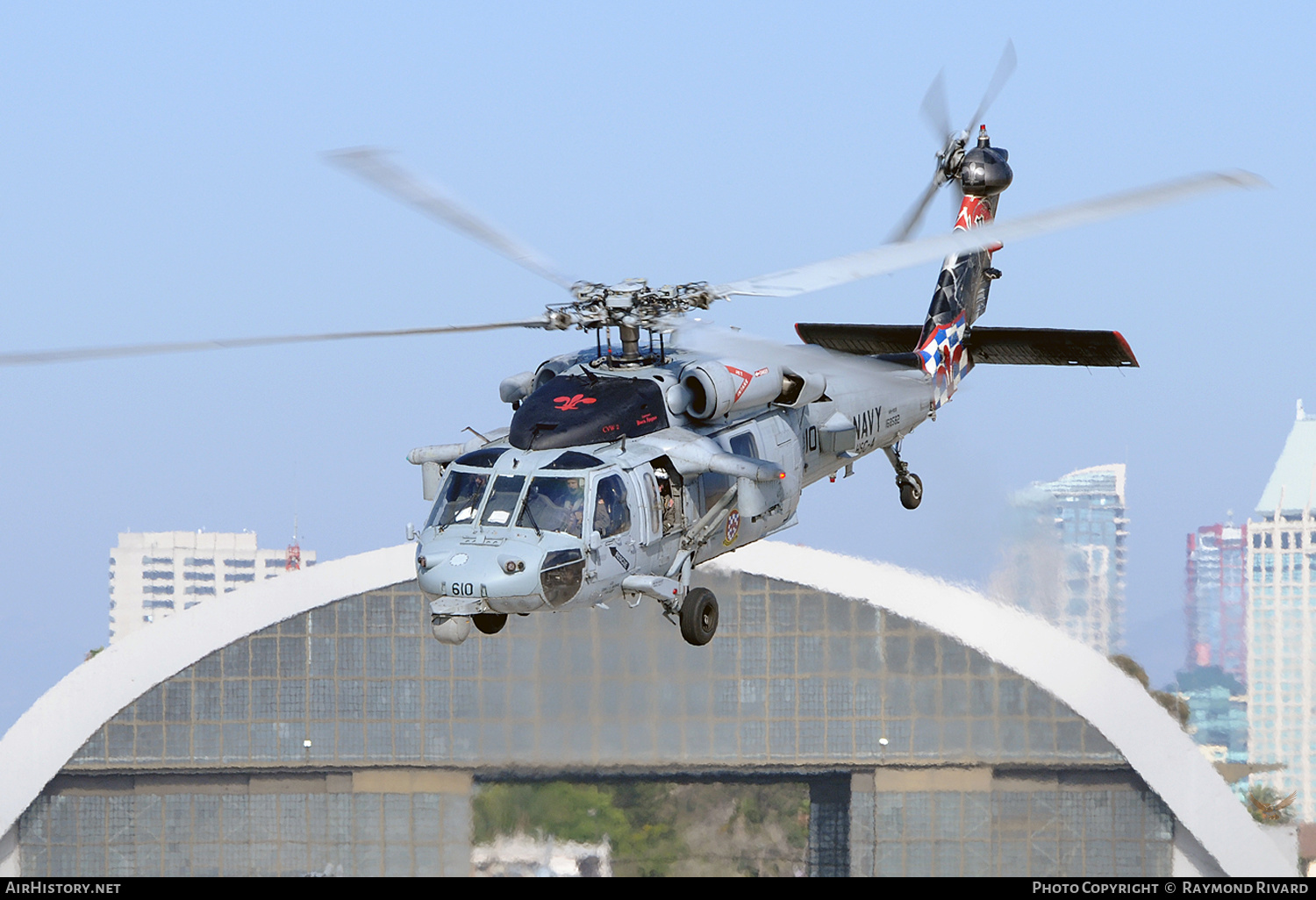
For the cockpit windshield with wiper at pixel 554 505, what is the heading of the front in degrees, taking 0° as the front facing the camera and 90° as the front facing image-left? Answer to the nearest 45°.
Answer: approximately 45°

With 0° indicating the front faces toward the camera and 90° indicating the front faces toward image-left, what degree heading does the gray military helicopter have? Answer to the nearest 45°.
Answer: approximately 45°
